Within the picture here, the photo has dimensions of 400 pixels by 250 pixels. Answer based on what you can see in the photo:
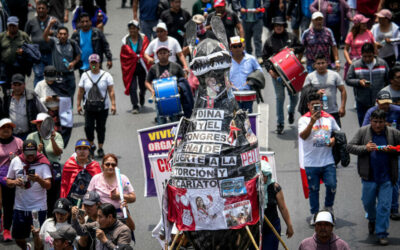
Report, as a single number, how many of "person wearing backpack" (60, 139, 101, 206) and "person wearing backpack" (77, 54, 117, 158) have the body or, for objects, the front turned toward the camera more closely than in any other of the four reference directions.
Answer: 2

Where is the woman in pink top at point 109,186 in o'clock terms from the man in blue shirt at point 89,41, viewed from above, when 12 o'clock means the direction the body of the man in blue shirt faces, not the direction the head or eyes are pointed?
The woman in pink top is roughly at 12 o'clock from the man in blue shirt.

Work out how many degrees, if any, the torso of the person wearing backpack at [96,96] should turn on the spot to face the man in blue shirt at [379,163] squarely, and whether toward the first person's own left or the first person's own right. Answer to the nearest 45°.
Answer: approximately 45° to the first person's own left

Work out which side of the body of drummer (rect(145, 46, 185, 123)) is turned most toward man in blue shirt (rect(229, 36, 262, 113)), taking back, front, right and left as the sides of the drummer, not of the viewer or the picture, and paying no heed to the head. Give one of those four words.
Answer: left

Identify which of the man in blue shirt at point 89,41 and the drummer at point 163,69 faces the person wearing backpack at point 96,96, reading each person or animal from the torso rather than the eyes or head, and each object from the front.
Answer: the man in blue shirt

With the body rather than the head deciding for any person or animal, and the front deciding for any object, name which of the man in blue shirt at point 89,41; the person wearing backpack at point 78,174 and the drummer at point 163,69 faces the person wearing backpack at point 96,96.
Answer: the man in blue shirt

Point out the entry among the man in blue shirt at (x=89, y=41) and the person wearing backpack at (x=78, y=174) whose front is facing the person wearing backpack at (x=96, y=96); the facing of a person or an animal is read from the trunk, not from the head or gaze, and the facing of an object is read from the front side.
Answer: the man in blue shirt

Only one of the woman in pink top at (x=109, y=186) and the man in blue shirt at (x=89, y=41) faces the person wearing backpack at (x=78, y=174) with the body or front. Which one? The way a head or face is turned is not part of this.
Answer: the man in blue shirt
